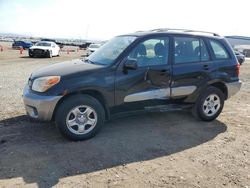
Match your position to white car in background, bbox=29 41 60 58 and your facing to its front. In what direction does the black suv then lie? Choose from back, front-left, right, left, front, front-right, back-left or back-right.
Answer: front-left

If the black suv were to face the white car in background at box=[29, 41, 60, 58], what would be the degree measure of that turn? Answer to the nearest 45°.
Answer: approximately 135° to its right

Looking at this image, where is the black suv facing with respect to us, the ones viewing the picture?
facing the viewer and to the left of the viewer

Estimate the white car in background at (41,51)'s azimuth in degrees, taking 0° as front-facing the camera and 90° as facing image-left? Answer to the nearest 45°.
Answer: approximately 45°

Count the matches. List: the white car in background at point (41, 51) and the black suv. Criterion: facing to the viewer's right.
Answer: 0
